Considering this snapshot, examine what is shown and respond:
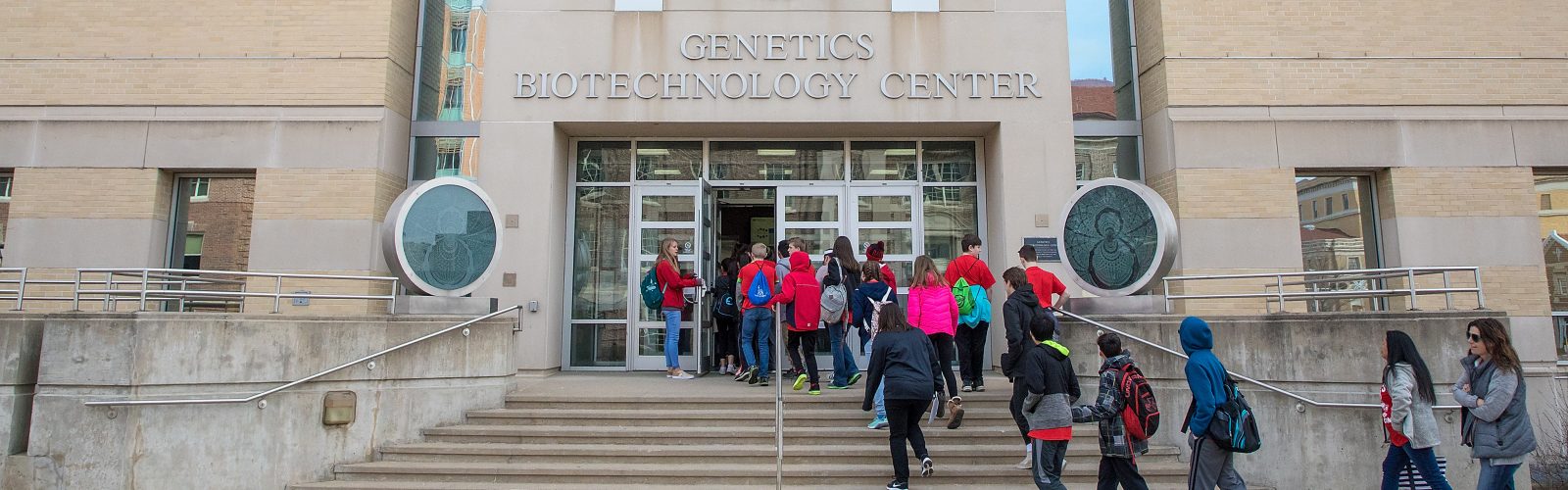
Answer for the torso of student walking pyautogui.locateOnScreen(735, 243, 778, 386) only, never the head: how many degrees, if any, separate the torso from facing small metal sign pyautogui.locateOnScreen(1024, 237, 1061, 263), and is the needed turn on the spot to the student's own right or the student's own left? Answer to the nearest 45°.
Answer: approximately 90° to the student's own right

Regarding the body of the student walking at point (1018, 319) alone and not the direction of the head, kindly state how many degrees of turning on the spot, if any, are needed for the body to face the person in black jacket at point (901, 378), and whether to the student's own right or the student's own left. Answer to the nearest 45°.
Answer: approximately 90° to the student's own left

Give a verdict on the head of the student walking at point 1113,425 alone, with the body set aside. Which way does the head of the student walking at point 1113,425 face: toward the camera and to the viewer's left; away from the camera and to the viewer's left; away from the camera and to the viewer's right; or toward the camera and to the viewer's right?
away from the camera and to the viewer's left

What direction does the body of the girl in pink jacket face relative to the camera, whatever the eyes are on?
away from the camera

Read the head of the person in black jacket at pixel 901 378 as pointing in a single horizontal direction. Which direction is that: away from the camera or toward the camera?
away from the camera

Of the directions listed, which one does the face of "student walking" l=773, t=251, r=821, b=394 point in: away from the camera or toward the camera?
away from the camera

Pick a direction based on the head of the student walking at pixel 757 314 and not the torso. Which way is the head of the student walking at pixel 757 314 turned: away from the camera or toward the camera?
away from the camera

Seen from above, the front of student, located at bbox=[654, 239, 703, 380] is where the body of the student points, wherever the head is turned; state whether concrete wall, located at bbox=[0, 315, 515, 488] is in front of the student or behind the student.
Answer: behind
